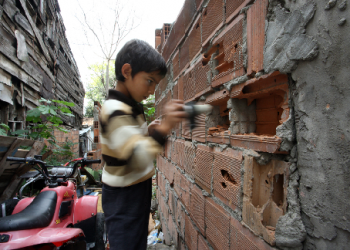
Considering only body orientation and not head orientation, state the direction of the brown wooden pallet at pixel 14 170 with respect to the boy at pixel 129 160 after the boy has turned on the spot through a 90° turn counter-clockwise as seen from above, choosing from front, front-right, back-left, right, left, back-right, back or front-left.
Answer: front-left

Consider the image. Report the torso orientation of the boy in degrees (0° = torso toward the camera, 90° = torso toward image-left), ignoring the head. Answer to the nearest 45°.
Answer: approximately 270°

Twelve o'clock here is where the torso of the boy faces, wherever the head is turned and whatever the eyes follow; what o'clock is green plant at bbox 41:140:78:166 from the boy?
The green plant is roughly at 8 o'clock from the boy.

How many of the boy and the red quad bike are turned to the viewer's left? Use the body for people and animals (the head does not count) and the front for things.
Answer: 0

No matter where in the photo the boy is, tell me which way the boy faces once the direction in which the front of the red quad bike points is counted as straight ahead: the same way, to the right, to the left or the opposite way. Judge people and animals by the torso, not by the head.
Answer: to the right

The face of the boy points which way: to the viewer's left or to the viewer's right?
to the viewer's right

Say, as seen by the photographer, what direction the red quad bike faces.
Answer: facing away from the viewer and to the right of the viewer

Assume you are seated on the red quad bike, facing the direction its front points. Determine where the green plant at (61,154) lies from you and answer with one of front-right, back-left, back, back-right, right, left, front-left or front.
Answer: front-left

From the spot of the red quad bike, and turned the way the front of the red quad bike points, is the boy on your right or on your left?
on your right

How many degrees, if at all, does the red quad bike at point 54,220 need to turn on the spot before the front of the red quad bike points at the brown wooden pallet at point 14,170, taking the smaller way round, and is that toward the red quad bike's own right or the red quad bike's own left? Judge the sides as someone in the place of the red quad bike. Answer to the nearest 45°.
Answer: approximately 90° to the red quad bike's own left
